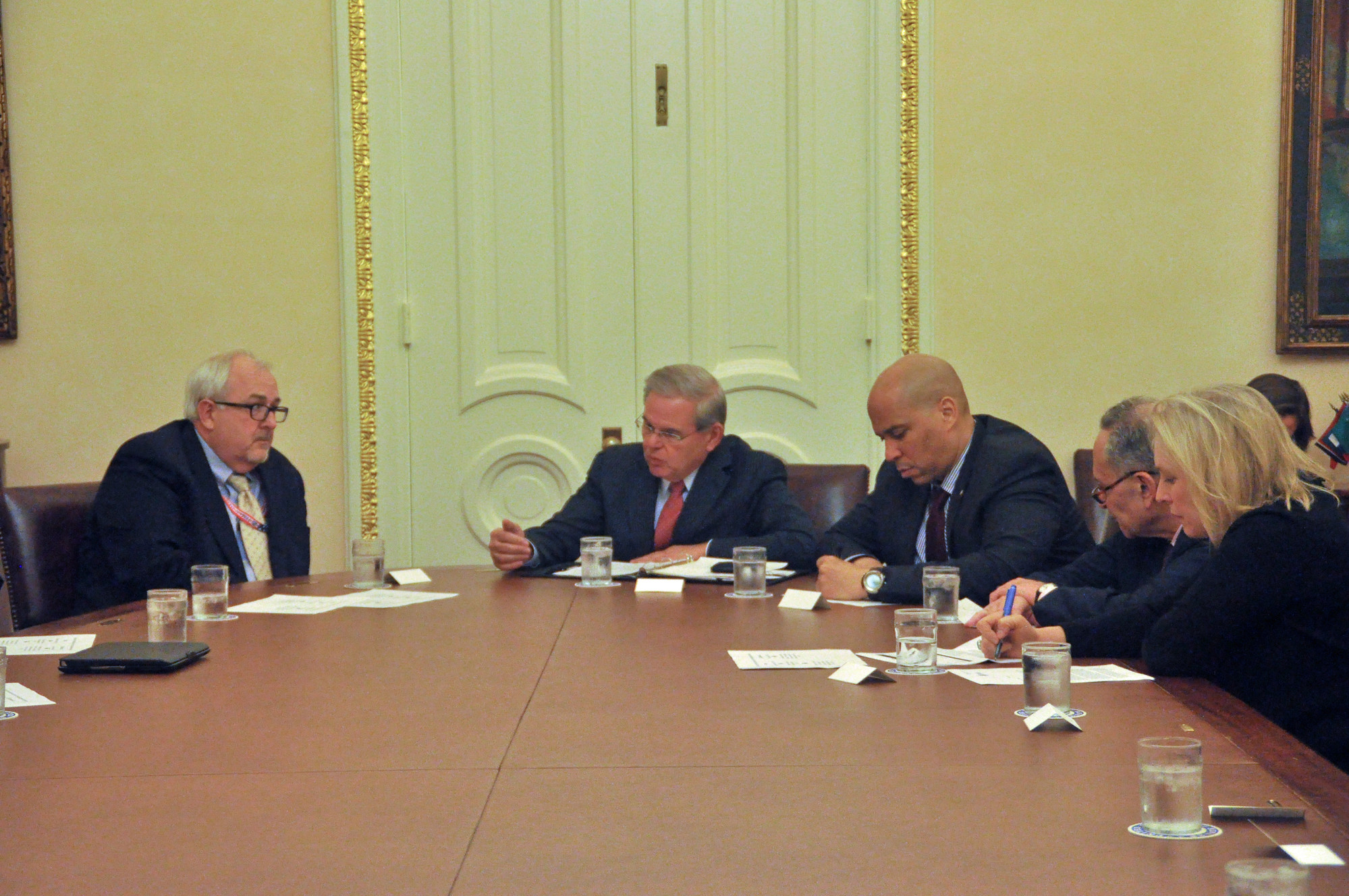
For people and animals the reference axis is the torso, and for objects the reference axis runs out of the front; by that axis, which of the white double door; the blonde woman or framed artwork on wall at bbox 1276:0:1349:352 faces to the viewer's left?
the blonde woman

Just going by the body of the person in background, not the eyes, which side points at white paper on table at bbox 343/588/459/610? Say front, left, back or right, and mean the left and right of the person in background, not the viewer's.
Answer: front

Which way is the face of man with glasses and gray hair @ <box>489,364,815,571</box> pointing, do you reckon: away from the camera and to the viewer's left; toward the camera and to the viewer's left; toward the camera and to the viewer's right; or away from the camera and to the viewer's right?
toward the camera and to the viewer's left

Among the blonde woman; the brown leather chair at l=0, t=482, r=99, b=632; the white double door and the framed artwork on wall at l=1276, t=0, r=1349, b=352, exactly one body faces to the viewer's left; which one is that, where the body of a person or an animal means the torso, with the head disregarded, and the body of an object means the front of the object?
the blonde woman

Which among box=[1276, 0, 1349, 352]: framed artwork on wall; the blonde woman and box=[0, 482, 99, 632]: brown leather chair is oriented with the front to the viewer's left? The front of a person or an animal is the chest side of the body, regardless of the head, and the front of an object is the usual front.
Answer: the blonde woman

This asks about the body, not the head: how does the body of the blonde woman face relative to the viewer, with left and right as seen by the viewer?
facing to the left of the viewer

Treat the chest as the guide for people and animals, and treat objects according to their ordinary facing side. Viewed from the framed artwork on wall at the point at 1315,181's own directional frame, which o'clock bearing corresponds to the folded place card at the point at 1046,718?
The folded place card is roughly at 12 o'clock from the framed artwork on wall.

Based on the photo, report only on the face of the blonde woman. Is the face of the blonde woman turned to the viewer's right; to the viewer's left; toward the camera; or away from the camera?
to the viewer's left

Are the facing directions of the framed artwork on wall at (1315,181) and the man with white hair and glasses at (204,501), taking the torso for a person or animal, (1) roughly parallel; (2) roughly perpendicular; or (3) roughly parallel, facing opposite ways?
roughly perpendicular

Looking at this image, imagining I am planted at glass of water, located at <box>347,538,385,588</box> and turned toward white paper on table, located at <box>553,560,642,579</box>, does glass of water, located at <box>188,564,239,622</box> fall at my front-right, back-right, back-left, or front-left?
back-right

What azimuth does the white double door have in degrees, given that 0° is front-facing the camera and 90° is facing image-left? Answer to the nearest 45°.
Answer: approximately 0°

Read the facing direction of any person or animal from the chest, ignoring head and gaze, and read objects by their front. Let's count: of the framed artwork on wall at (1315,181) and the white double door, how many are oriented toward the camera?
2

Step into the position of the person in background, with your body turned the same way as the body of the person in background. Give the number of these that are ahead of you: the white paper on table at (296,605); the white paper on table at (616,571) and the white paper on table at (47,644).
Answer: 3
